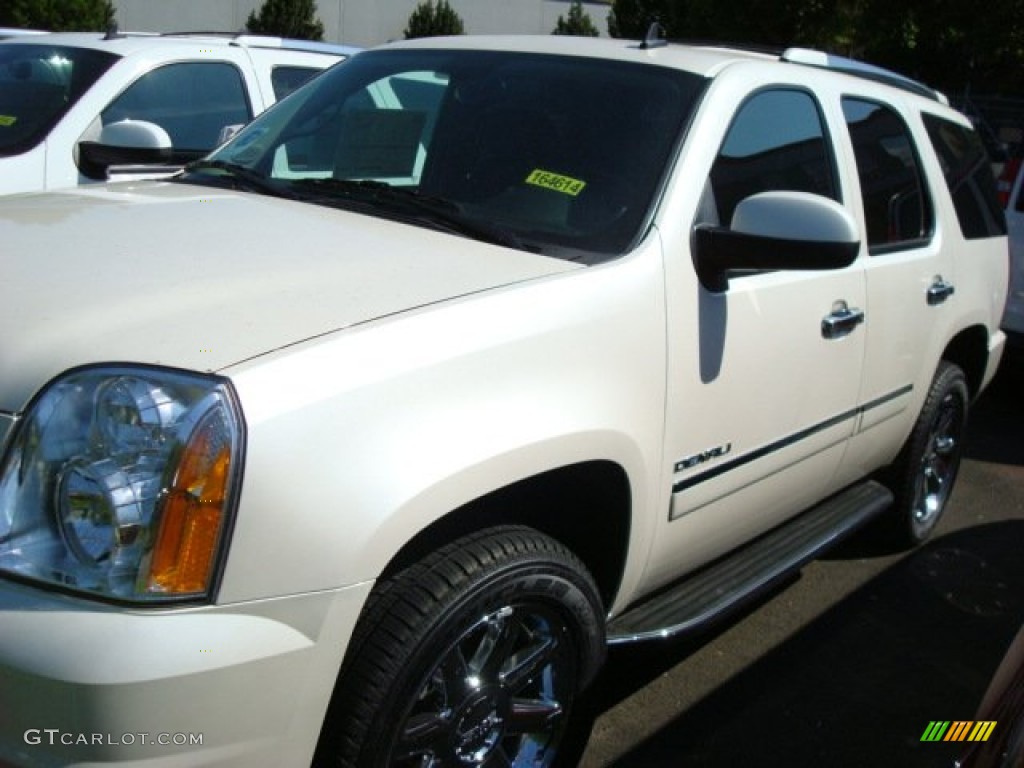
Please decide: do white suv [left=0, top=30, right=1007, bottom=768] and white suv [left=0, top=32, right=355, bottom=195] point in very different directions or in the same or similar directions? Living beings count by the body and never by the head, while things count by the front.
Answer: same or similar directions

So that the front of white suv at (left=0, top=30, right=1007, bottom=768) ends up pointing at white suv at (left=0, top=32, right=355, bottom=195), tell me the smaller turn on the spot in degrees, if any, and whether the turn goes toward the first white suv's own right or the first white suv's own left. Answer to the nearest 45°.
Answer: approximately 90° to the first white suv's own right

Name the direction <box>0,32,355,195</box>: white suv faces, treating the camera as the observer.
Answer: facing the viewer and to the left of the viewer

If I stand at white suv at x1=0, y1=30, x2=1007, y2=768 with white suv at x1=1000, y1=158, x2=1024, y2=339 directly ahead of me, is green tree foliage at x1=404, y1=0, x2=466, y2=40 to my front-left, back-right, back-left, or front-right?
front-left

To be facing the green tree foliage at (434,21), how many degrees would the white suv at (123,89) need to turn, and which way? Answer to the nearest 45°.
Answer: approximately 135° to its right

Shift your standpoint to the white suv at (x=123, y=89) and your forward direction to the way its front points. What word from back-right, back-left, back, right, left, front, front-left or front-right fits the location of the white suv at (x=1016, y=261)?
back-left

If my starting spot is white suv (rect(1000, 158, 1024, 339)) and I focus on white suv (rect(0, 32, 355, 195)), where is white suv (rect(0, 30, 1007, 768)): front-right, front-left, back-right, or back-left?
front-left

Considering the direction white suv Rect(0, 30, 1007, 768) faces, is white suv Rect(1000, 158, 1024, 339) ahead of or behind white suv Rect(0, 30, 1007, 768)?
behind

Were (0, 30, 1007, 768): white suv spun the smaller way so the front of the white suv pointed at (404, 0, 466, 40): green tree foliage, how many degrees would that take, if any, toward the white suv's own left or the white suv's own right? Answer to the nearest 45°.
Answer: approximately 135° to the white suv's own right
